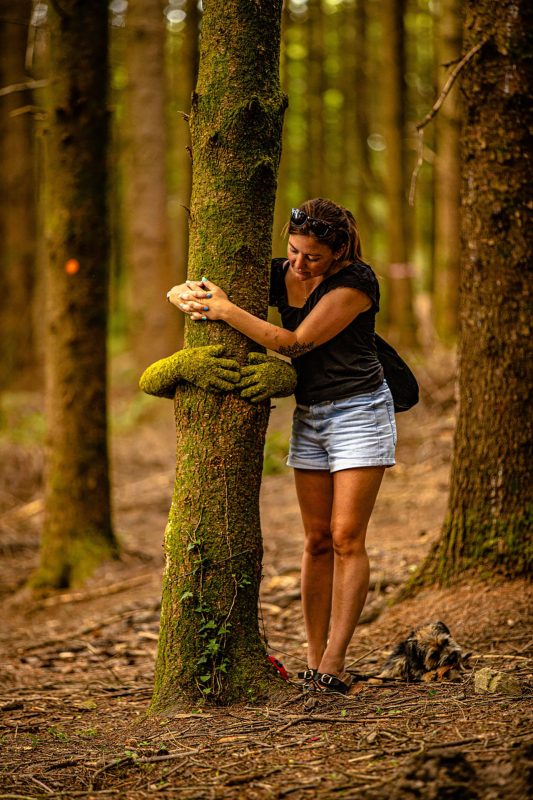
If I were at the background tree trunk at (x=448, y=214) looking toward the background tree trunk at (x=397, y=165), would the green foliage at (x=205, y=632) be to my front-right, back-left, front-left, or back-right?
back-left

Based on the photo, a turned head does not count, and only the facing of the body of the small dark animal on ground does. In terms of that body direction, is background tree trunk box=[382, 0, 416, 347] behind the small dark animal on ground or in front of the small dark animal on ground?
behind

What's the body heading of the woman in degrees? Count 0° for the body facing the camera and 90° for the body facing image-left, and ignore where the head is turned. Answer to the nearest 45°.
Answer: approximately 45°

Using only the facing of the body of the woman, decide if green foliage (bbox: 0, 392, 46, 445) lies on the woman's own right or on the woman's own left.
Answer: on the woman's own right
